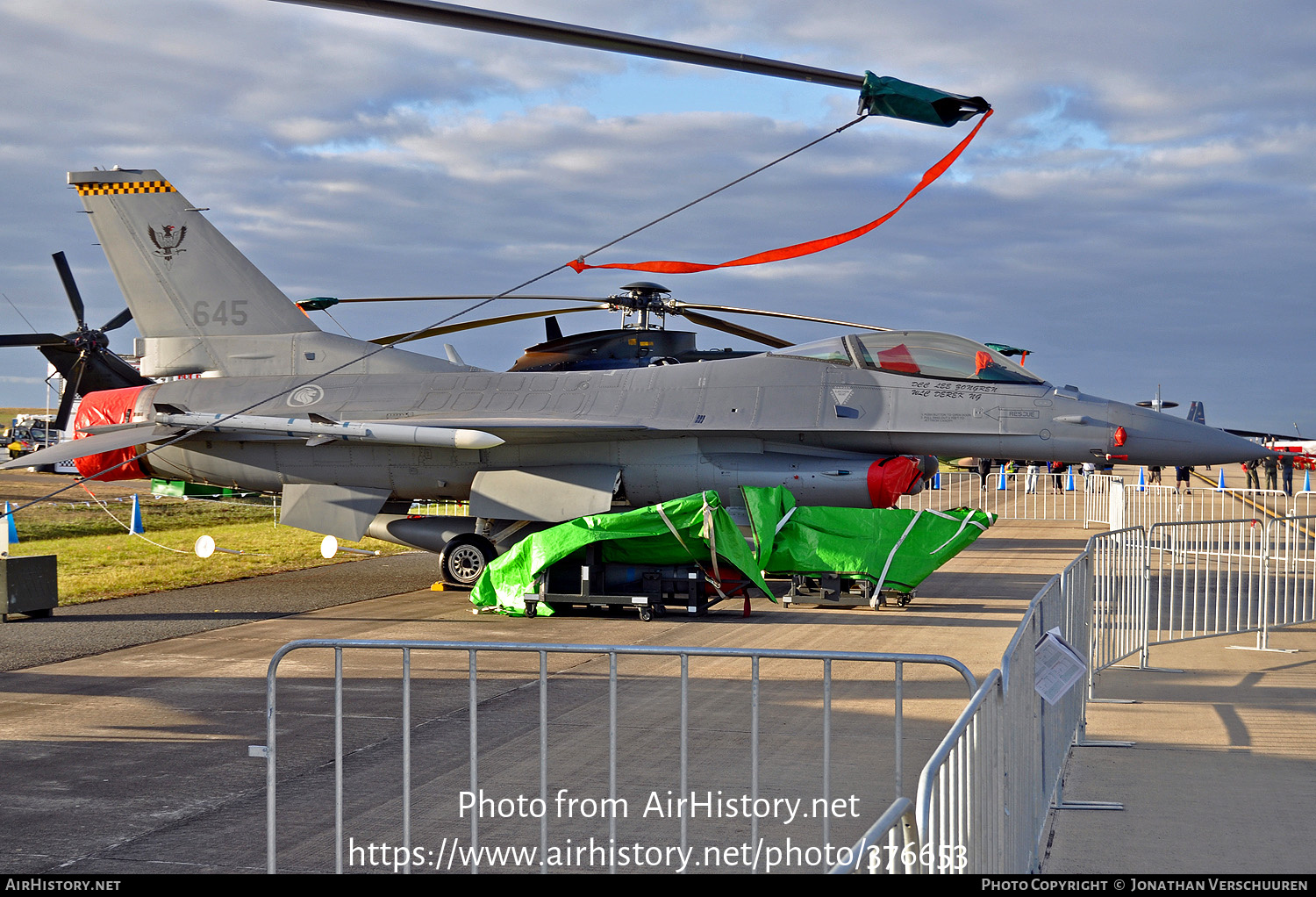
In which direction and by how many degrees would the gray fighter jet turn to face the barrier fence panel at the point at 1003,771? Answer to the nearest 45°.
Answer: approximately 90° to its right

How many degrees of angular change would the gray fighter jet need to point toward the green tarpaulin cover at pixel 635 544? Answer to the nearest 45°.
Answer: approximately 45° to its right

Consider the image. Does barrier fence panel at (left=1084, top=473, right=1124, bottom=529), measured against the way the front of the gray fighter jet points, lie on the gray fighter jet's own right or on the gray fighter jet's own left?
on the gray fighter jet's own left

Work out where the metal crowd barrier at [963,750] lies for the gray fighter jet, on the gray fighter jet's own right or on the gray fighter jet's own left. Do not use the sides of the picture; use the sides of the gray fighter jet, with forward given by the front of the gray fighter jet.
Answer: on the gray fighter jet's own right

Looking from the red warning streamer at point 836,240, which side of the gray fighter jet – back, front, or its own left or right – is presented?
right

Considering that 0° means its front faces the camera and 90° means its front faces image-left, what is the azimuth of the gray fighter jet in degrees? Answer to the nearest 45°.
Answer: approximately 270°
